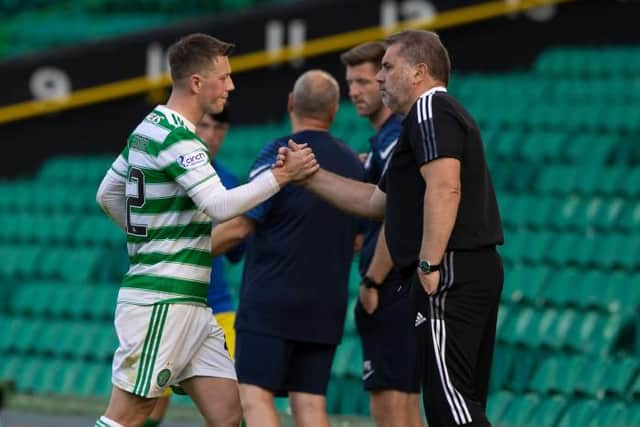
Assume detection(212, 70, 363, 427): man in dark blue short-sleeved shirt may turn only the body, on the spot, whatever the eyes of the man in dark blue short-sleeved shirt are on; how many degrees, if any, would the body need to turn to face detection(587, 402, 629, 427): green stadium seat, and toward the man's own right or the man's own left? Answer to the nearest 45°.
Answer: approximately 45° to the man's own right

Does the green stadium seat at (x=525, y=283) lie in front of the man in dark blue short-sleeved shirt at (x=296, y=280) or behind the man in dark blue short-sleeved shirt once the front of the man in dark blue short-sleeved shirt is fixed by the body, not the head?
in front

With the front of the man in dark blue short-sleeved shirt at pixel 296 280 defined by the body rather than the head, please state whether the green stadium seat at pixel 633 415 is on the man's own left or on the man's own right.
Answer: on the man's own right

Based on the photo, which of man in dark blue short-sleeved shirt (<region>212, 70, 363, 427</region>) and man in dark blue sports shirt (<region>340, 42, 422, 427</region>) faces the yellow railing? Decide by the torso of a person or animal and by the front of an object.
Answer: man in dark blue short-sleeved shirt (<region>212, 70, 363, 427</region>)

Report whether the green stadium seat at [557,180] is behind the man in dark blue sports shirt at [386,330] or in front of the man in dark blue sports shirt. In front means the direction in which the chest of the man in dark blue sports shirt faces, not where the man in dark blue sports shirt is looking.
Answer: behind

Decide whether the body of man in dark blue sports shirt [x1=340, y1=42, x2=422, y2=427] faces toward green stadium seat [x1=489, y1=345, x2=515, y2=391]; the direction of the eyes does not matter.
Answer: no

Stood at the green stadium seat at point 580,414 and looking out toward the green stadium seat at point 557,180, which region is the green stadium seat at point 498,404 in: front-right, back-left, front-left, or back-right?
front-left

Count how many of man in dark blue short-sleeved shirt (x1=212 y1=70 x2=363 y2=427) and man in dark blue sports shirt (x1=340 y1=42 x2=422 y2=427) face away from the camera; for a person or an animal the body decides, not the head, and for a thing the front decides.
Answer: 1

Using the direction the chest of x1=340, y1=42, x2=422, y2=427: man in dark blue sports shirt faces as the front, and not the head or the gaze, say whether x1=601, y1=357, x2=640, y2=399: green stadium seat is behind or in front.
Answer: behind

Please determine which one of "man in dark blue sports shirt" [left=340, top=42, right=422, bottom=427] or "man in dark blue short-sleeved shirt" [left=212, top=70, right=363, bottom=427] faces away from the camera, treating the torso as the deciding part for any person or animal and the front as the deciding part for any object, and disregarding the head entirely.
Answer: "man in dark blue short-sleeved shirt" [left=212, top=70, right=363, bottom=427]

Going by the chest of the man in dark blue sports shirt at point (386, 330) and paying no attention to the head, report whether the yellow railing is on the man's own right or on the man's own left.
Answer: on the man's own right

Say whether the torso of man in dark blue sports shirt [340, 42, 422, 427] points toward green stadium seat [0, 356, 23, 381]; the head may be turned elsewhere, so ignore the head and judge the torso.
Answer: no

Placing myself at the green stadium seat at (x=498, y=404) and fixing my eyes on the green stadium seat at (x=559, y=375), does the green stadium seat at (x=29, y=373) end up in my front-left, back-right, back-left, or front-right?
back-left

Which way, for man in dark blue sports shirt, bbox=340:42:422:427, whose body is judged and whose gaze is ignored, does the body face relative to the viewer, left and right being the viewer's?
facing the viewer and to the left of the viewer

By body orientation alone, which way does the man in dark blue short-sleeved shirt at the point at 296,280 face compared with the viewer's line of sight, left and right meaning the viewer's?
facing away from the viewer

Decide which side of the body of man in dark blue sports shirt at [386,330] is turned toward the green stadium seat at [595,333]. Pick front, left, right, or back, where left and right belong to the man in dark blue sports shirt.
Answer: back
